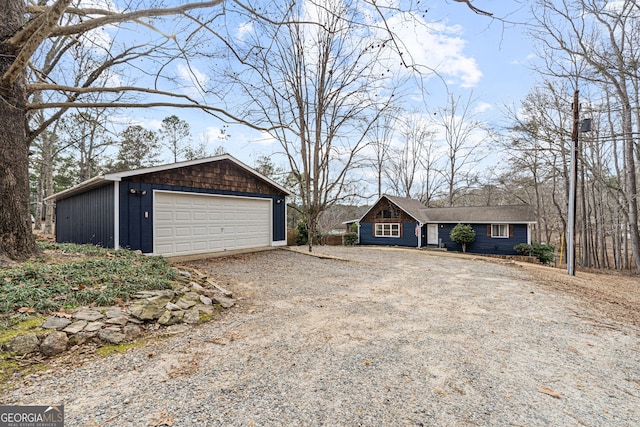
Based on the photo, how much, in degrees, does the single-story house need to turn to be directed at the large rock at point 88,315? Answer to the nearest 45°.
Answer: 0° — it already faces it

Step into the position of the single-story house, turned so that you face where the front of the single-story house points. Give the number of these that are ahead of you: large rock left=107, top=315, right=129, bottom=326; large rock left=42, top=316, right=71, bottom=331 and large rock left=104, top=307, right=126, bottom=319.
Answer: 3

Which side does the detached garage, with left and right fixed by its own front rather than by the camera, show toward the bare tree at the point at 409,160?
left

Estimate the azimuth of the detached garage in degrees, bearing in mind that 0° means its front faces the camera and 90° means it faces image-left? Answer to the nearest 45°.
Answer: approximately 315°

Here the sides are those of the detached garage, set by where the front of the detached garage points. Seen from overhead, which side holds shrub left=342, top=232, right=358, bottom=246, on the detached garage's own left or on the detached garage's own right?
on the detached garage's own left

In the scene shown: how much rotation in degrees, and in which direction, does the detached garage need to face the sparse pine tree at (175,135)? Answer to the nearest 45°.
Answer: approximately 135° to its left

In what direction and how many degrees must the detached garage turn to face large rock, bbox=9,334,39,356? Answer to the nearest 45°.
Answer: approximately 45° to its right
